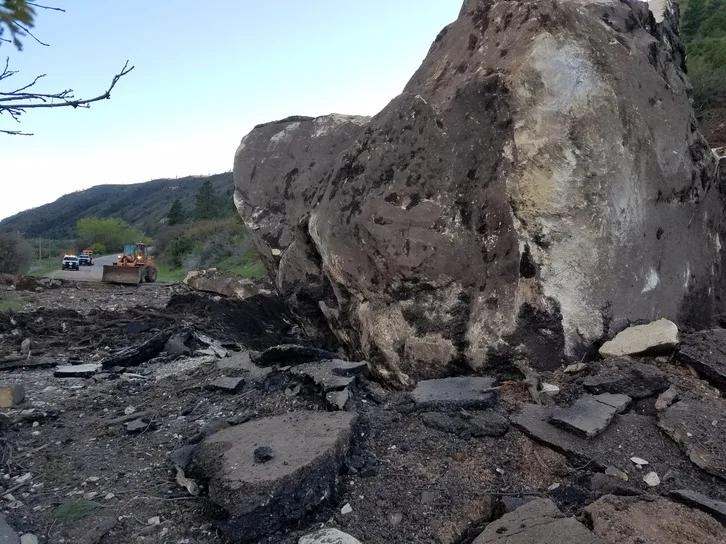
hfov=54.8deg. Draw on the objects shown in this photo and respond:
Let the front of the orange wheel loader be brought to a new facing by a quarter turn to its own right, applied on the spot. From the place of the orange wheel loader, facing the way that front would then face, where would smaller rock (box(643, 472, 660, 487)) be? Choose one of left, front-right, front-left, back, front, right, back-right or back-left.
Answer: back-left

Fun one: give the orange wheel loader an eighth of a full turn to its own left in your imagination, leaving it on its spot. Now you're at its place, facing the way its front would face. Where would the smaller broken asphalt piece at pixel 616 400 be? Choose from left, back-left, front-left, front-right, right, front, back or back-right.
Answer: front

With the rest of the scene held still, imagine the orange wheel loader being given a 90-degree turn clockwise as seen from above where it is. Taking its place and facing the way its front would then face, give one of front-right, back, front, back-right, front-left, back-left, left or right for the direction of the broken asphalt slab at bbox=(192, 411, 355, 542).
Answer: back-left

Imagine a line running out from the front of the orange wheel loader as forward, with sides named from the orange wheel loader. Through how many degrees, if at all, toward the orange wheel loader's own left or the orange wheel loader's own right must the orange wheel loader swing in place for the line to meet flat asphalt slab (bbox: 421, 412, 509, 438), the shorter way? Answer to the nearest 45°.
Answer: approximately 45° to the orange wheel loader's own left

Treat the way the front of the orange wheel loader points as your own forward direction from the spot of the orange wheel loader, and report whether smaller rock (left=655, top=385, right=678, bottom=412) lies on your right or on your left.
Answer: on your left

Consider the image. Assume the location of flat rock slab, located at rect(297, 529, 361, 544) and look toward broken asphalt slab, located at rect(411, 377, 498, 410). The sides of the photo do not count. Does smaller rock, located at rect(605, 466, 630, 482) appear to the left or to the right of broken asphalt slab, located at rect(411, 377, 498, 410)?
right

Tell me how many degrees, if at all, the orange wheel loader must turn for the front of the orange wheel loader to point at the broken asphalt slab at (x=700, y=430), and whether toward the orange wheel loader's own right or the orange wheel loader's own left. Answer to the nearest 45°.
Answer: approximately 45° to the orange wheel loader's own left

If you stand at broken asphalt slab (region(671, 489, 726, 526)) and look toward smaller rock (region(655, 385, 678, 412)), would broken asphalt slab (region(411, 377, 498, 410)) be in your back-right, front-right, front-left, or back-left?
front-left

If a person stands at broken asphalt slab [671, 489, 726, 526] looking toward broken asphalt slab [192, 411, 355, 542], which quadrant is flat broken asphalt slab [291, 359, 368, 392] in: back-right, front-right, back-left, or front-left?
front-right

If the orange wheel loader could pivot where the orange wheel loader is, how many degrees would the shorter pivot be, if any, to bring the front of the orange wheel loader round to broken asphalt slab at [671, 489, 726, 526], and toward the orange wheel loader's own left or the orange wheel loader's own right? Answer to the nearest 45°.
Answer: approximately 45° to the orange wheel loader's own left

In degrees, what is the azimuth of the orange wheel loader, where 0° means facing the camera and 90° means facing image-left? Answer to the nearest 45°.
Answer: approximately 45°

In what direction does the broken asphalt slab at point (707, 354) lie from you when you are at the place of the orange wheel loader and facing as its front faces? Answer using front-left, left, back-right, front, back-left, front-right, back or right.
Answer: front-left

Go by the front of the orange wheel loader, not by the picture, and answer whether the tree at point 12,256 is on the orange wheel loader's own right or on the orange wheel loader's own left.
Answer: on the orange wheel loader's own right

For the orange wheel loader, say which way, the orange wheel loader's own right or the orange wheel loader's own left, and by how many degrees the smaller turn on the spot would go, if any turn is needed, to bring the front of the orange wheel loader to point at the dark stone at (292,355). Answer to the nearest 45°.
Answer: approximately 45° to the orange wheel loader's own left

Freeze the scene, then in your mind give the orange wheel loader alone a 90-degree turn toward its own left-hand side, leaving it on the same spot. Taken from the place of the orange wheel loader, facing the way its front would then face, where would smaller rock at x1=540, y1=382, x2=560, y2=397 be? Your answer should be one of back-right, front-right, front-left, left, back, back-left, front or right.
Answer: front-right
